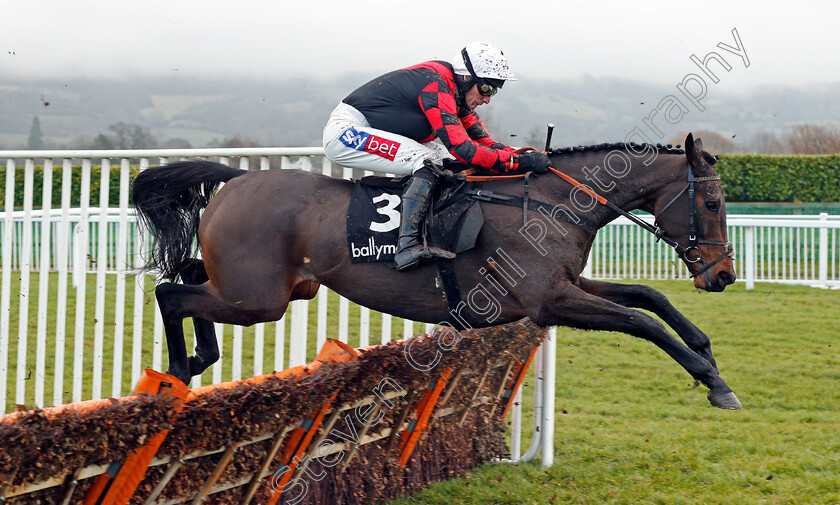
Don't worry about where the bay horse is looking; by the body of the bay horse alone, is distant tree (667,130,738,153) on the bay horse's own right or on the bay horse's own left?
on the bay horse's own left

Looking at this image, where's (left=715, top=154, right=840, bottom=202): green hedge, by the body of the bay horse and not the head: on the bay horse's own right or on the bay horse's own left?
on the bay horse's own left

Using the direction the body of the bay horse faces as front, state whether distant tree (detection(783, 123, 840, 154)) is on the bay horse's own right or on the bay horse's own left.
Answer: on the bay horse's own left

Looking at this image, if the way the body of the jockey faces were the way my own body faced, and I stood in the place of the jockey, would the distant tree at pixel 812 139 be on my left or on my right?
on my left

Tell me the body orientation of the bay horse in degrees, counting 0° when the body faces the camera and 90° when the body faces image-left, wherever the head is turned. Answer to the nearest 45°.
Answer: approximately 270°

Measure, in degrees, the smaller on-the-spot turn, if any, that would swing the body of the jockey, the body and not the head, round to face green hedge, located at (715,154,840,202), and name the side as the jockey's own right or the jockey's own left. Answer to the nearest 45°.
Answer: approximately 45° to the jockey's own left

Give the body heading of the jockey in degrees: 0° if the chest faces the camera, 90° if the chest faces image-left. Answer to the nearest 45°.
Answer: approximately 270°

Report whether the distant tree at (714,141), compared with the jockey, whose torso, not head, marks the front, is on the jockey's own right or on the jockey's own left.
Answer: on the jockey's own left
